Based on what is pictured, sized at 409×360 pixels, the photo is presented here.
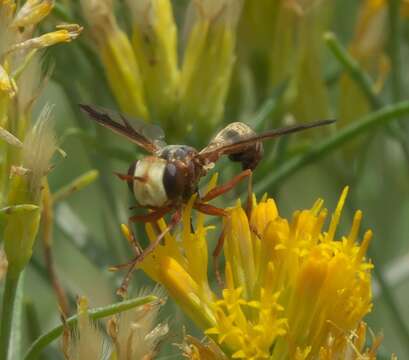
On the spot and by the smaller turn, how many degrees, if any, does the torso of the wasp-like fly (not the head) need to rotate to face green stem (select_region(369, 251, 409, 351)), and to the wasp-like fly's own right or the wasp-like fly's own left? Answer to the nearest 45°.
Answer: approximately 180°

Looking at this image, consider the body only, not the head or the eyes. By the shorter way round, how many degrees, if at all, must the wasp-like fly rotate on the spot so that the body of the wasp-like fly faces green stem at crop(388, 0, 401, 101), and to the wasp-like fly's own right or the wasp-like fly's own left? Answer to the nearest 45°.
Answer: approximately 180°

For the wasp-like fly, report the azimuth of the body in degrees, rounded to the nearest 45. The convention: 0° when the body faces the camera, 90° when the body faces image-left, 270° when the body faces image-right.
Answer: approximately 45°
